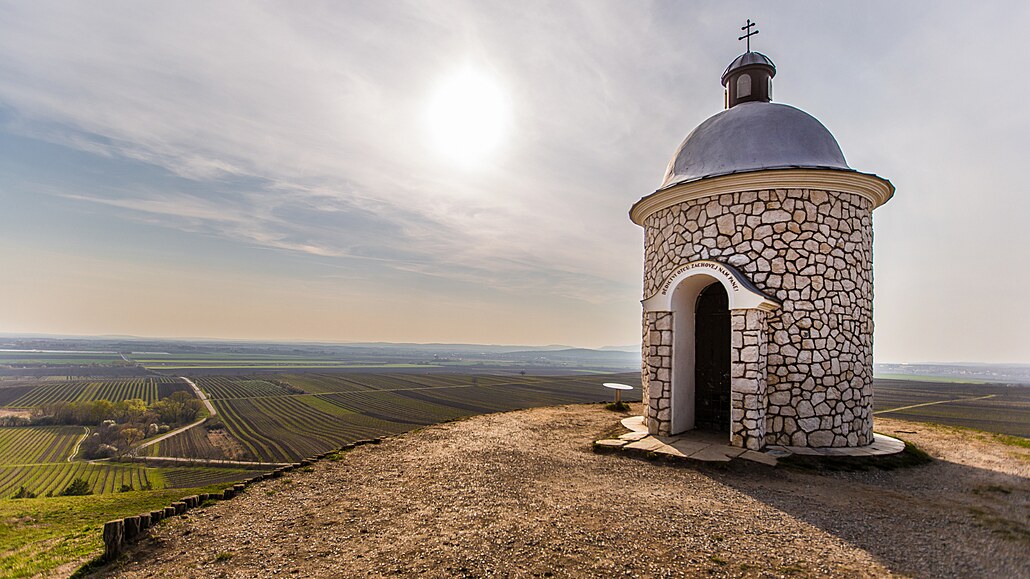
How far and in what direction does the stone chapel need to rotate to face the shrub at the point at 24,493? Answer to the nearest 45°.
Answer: approximately 45° to its right

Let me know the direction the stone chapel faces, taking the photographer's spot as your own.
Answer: facing the viewer and to the left of the viewer

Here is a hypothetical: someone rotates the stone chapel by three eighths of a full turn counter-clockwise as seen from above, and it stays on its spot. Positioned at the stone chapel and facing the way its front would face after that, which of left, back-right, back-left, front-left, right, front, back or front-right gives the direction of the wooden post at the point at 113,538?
back-right

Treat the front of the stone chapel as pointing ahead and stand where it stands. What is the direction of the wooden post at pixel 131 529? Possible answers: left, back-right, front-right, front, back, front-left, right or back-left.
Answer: front
